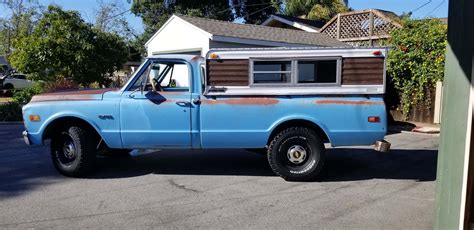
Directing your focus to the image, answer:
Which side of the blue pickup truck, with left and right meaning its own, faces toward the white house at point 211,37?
right

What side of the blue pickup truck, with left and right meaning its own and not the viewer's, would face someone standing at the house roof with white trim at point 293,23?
right

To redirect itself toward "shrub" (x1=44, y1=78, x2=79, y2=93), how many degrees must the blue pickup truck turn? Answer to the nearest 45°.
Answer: approximately 45° to its right

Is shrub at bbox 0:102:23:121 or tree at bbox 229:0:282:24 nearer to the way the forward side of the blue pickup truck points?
the shrub

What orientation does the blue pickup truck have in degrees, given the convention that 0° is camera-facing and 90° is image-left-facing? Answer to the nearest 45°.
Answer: approximately 90°

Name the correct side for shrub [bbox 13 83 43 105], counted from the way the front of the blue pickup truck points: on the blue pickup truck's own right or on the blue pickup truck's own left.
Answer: on the blue pickup truck's own right

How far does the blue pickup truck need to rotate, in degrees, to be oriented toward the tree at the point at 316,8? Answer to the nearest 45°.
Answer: approximately 90° to its right

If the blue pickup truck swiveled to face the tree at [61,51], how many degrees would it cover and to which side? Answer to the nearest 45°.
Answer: approximately 45° to its right
